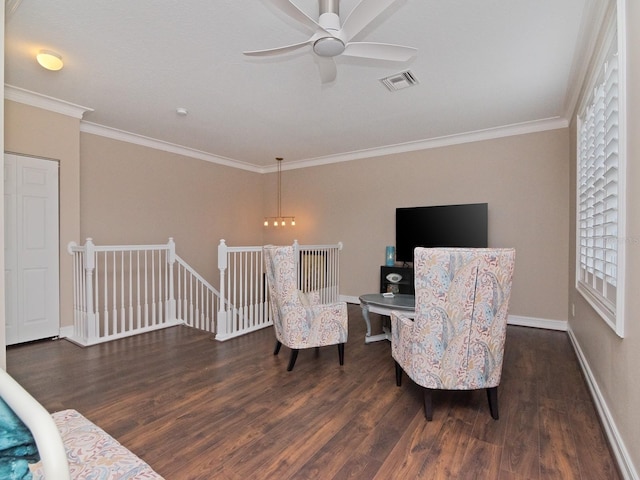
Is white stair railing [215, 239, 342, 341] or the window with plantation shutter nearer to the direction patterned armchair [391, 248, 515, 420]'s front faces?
the white stair railing

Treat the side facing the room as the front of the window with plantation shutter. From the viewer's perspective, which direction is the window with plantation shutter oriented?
to the viewer's left

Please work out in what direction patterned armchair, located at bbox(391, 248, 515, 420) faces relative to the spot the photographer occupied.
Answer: facing away from the viewer and to the left of the viewer

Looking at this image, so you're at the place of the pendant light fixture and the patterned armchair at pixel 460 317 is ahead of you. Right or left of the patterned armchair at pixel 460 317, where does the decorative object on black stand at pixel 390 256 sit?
left

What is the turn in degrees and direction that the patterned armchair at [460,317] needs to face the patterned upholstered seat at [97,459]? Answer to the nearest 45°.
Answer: approximately 90° to its left
